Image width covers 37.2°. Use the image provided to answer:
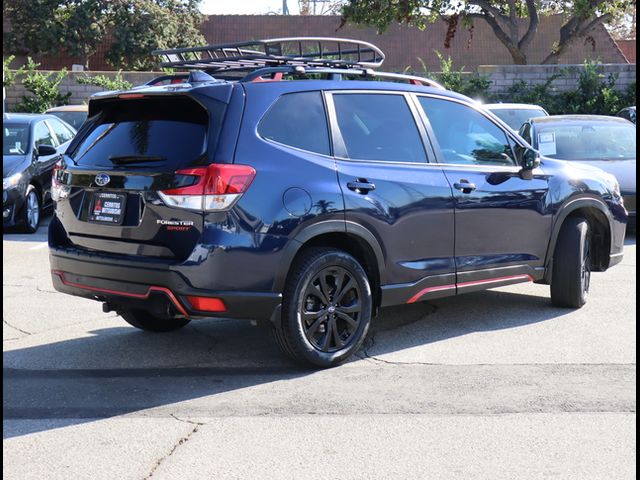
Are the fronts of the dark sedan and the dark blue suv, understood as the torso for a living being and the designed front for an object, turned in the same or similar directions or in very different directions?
very different directions

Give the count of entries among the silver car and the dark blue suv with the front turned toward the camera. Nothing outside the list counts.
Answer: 1

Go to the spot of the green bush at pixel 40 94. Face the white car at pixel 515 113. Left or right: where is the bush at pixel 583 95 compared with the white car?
left

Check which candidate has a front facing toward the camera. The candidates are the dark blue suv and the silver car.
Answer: the silver car

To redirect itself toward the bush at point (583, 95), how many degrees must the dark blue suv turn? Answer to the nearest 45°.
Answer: approximately 45° to its left

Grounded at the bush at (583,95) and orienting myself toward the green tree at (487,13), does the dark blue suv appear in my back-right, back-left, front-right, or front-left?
back-left

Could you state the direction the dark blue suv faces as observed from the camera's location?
facing away from the viewer and to the right of the viewer

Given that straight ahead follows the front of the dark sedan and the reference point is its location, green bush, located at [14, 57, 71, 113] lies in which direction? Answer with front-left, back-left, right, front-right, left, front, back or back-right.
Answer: back-right

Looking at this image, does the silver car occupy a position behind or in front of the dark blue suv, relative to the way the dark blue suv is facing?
in front

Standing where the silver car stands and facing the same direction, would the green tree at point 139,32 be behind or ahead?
behind

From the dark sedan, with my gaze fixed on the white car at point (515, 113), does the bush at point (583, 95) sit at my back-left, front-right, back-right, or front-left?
front-left

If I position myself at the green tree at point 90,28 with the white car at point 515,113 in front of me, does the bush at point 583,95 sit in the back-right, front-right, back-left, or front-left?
front-left

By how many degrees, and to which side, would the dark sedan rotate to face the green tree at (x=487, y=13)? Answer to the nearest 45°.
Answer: approximately 180°

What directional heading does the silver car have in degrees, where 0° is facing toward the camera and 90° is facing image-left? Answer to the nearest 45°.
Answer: approximately 0°

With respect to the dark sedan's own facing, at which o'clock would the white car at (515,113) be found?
The white car is roughly at 7 o'clock from the dark sedan.

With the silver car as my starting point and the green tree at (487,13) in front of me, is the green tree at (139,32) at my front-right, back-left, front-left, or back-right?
front-left
